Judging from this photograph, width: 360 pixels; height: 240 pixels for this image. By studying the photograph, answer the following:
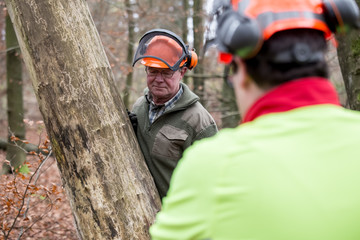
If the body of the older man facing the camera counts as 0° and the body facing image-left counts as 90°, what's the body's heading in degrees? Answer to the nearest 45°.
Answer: approximately 45°

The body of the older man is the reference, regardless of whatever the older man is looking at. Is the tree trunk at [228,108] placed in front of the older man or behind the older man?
behind

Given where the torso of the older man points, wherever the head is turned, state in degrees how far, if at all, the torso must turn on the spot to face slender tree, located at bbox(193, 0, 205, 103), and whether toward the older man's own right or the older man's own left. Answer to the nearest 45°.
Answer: approximately 135° to the older man's own right

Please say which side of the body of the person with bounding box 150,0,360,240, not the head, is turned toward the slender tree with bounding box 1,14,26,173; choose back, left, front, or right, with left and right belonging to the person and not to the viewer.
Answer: front

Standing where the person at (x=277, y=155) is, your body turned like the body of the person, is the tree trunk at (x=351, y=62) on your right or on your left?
on your right

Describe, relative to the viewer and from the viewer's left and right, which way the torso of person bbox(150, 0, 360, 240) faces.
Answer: facing away from the viewer and to the left of the viewer

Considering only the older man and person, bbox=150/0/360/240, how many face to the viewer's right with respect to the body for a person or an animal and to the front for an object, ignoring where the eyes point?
0

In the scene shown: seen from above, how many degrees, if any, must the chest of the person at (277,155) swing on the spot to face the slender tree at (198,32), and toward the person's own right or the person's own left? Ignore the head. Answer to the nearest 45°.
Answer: approximately 45° to the person's own right
